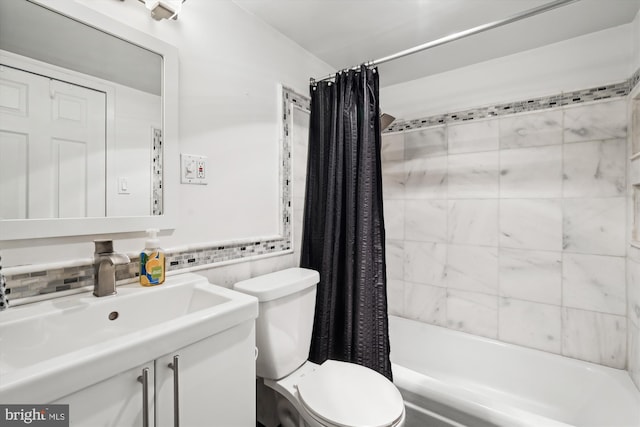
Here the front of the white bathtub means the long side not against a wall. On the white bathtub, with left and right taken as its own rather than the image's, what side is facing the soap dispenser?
front

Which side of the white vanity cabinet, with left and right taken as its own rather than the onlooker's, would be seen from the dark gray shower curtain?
left

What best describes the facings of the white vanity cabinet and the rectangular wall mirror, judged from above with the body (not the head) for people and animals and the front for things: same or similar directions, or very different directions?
same or similar directions

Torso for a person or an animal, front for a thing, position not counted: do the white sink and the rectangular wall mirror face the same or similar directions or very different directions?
same or similar directions

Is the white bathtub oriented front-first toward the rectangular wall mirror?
yes

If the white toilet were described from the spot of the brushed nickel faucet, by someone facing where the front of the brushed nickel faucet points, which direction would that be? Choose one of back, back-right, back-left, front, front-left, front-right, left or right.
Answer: front-left

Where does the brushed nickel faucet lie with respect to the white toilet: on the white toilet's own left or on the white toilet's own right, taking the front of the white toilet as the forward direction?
on the white toilet's own right

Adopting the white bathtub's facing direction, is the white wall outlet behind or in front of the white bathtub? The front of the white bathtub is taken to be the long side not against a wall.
in front

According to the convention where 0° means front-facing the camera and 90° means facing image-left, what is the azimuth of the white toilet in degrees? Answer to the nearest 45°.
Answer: approximately 315°

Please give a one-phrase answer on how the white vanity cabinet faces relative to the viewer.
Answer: facing the viewer and to the right of the viewer

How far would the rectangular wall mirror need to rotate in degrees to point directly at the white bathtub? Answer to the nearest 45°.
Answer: approximately 45° to its left
